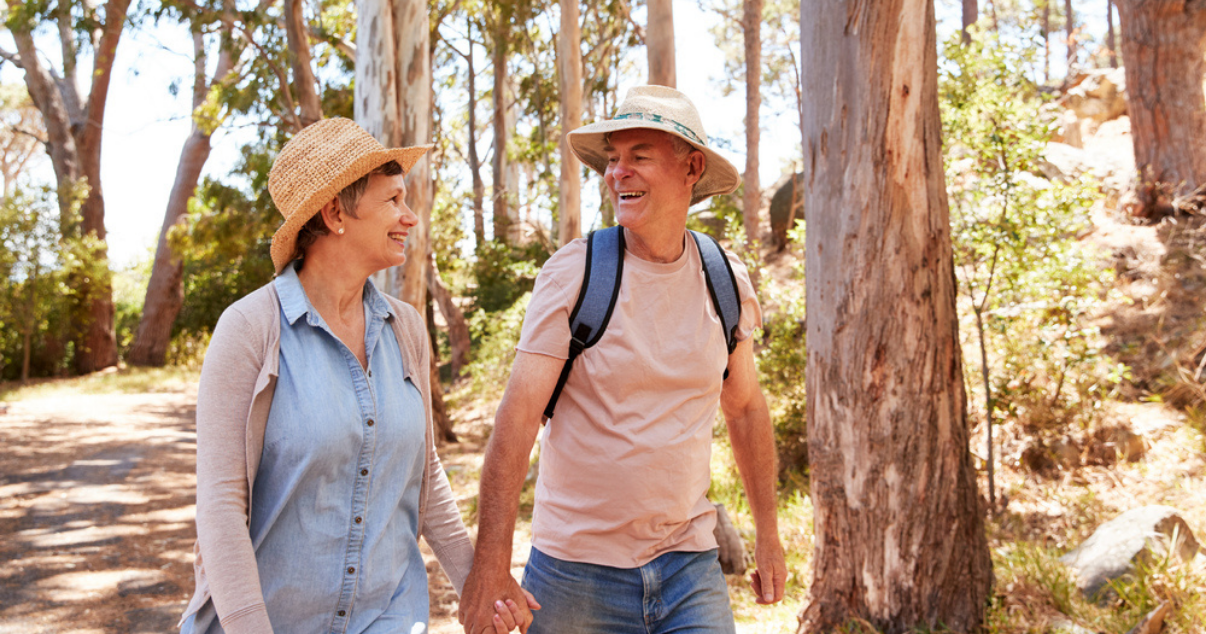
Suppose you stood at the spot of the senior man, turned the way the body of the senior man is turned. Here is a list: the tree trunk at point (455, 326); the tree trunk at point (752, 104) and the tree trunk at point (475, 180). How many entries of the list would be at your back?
3

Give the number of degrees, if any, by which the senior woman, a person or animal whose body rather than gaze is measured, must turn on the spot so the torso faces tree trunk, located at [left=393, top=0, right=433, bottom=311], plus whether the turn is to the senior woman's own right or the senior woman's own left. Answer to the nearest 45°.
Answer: approximately 135° to the senior woman's own left

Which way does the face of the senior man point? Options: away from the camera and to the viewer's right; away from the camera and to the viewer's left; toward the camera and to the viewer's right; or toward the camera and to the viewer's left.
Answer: toward the camera and to the viewer's left

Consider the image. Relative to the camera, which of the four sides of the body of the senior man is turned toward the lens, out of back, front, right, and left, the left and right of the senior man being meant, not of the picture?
front

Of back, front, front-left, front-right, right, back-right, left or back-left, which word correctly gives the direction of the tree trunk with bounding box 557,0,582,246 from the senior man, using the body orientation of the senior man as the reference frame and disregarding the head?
back

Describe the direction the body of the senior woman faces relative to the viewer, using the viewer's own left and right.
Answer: facing the viewer and to the right of the viewer

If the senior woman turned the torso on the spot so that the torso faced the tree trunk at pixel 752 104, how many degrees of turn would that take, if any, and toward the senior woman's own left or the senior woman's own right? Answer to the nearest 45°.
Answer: approximately 90° to the senior woman's own left

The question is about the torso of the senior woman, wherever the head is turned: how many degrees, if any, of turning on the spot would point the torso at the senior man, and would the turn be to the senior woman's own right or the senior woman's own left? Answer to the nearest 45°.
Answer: approximately 45° to the senior woman's own left

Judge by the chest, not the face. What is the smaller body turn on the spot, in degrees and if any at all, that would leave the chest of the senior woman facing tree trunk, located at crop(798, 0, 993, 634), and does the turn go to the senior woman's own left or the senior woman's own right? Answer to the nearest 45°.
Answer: approximately 90° to the senior woman's own left

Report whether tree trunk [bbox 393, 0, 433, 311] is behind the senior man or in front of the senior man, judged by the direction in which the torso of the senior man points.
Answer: behind

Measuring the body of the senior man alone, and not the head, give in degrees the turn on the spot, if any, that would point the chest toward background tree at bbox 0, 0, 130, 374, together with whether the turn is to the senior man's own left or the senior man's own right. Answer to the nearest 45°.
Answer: approximately 135° to the senior man's own right

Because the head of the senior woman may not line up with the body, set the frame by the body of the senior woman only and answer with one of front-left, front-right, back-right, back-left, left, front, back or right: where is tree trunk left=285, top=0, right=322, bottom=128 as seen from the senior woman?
back-left

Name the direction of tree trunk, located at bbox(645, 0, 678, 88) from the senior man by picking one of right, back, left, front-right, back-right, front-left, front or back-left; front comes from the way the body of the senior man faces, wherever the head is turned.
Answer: back

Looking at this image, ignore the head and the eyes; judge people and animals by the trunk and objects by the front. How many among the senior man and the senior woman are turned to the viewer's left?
0

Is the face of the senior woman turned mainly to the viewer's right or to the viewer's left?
to the viewer's right

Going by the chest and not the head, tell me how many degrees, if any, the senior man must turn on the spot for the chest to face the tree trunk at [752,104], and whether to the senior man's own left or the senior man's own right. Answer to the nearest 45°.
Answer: approximately 180°
